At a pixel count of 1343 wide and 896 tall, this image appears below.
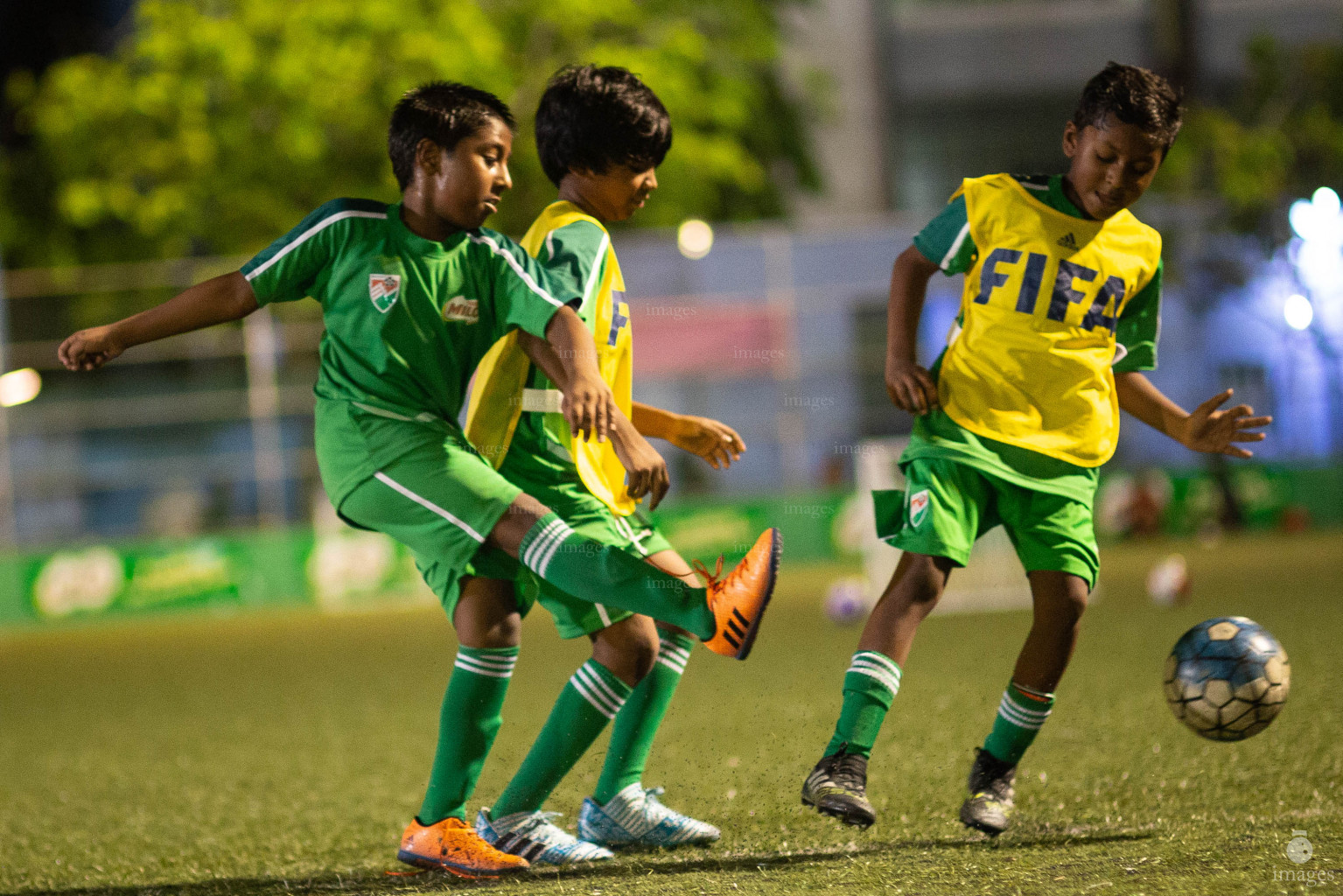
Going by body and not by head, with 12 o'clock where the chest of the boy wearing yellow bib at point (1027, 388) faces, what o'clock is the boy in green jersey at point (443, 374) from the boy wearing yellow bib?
The boy in green jersey is roughly at 2 o'clock from the boy wearing yellow bib.

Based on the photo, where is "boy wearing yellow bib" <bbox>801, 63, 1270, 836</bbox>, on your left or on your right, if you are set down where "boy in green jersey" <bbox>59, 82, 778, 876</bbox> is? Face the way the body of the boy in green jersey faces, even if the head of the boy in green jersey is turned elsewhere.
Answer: on your left

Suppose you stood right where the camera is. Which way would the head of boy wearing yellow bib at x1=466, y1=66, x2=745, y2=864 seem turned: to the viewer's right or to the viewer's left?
to the viewer's right

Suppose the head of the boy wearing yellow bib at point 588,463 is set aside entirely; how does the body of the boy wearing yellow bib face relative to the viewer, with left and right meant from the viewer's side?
facing to the right of the viewer

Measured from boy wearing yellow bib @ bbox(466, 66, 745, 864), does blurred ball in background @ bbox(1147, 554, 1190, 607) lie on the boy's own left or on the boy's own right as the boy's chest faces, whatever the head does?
on the boy's own left

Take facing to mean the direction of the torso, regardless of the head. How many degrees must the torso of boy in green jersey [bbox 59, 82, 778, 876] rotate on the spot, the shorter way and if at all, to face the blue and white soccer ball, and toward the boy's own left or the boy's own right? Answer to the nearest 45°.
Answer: approximately 45° to the boy's own left

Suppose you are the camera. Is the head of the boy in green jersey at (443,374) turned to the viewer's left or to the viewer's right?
to the viewer's right

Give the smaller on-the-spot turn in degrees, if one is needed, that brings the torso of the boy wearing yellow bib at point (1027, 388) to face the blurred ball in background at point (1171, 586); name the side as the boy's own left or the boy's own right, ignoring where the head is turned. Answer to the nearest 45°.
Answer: approximately 180°

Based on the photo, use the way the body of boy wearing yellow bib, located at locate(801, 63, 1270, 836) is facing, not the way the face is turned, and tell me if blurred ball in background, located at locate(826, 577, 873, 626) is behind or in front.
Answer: behind
